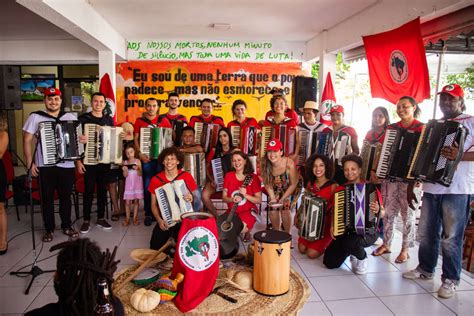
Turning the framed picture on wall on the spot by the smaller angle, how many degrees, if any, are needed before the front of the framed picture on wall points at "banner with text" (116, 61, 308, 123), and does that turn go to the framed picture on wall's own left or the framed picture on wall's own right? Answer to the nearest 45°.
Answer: approximately 45° to the framed picture on wall's own left

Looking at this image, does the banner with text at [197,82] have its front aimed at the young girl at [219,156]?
yes

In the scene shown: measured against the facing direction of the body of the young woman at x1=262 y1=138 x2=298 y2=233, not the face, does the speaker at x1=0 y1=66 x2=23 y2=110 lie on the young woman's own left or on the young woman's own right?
on the young woman's own right

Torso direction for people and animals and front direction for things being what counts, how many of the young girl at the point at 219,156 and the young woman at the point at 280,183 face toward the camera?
2

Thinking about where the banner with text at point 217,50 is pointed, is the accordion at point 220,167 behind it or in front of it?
in front

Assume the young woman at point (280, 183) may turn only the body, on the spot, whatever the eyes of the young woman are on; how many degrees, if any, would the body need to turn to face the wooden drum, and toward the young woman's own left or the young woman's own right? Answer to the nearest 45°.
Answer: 0° — they already face it

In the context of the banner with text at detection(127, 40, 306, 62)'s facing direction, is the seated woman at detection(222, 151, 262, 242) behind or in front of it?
in front

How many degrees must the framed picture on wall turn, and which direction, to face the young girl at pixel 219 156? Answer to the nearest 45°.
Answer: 0° — it already faces them
